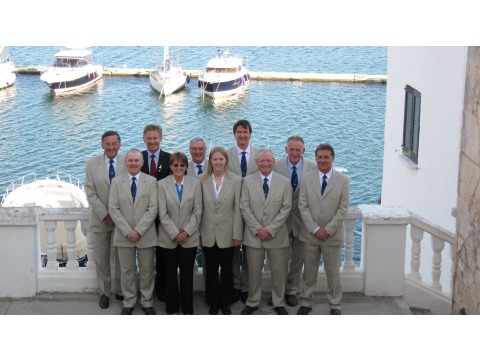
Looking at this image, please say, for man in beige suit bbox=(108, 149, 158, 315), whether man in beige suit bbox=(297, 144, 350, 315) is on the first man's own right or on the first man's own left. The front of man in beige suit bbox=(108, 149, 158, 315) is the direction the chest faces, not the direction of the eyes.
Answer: on the first man's own left

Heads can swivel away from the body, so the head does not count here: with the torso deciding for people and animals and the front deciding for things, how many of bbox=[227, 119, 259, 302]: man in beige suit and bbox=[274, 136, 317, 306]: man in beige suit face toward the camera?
2

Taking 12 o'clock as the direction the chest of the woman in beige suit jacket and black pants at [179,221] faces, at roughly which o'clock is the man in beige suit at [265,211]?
The man in beige suit is roughly at 9 o'clock from the woman in beige suit jacket and black pants.
